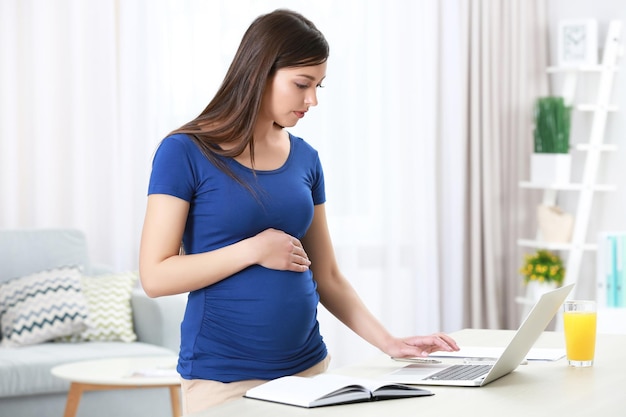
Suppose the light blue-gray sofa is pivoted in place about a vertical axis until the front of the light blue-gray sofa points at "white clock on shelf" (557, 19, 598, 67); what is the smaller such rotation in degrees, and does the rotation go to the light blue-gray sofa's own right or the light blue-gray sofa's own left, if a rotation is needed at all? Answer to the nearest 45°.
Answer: approximately 90° to the light blue-gray sofa's own left

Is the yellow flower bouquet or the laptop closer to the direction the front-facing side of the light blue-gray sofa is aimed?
the laptop

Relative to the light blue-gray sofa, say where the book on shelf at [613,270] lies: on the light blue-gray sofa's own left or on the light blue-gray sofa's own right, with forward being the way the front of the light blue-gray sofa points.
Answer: on the light blue-gray sofa's own left

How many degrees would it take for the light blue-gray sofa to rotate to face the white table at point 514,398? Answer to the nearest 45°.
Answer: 0° — it already faces it

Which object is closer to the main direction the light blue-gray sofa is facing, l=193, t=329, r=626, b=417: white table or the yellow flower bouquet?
the white table

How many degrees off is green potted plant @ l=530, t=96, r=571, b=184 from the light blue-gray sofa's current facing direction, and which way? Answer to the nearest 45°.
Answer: approximately 90° to its left

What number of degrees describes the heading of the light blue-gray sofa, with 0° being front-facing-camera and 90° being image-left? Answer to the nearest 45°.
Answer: approximately 0°

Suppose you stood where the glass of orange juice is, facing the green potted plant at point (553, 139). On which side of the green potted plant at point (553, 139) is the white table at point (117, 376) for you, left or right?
left

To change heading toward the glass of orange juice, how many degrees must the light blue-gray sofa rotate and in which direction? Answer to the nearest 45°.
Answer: approximately 45° to its left
